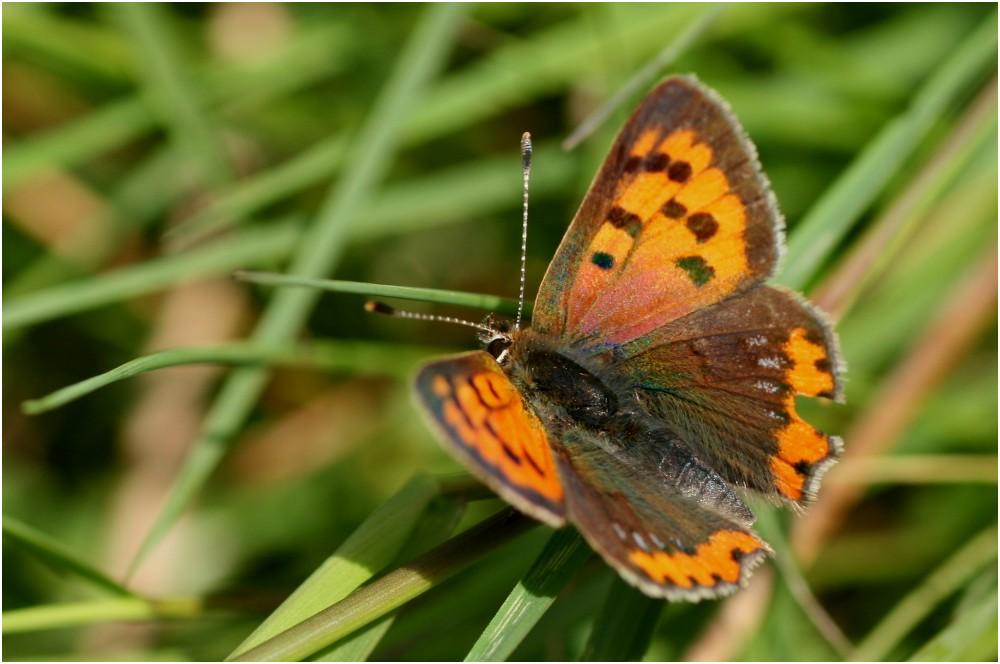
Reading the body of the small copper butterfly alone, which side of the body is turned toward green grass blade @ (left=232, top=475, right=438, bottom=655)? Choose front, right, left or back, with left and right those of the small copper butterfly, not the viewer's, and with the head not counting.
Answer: left

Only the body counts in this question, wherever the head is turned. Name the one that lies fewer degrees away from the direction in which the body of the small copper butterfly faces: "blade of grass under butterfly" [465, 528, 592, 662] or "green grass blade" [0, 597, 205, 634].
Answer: the green grass blade

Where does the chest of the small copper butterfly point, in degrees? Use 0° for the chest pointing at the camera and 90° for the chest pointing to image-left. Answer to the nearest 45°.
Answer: approximately 135°

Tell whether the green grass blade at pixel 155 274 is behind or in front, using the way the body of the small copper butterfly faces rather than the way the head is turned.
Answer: in front
